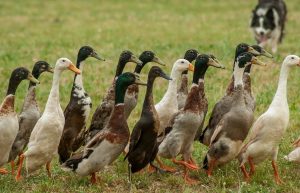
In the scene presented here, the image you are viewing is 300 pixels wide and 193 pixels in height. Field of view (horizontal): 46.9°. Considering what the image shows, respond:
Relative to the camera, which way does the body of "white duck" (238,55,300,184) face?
to the viewer's right

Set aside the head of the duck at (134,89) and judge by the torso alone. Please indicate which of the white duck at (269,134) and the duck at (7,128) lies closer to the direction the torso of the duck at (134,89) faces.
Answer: the white duck

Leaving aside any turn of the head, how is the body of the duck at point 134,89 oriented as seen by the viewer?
to the viewer's right

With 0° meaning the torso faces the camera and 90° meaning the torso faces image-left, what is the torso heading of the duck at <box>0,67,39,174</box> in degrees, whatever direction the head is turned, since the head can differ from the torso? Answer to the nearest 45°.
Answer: approximately 270°

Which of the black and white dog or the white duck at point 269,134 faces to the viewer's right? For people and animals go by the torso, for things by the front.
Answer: the white duck

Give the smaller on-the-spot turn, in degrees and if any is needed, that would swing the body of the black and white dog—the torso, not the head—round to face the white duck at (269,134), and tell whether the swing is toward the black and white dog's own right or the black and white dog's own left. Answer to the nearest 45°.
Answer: approximately 45° to the black and white dog's own left

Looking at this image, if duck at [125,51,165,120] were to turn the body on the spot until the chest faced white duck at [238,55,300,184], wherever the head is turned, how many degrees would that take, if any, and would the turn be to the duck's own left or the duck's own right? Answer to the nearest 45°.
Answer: approximately 45° to the duck's own right

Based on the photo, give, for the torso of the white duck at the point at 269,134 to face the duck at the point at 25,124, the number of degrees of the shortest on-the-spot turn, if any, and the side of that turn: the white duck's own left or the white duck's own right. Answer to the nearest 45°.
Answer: approximately 180°

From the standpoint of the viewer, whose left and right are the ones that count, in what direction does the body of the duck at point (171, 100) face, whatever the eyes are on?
facing to the right of the viewer

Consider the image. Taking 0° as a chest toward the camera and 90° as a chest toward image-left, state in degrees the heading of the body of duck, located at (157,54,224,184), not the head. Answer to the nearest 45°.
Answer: approximately 270°

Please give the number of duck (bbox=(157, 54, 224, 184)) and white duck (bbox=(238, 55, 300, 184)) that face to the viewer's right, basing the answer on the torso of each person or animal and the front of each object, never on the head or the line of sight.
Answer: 2

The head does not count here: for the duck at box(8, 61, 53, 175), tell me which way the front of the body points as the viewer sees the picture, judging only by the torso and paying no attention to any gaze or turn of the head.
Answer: to the viewer's right

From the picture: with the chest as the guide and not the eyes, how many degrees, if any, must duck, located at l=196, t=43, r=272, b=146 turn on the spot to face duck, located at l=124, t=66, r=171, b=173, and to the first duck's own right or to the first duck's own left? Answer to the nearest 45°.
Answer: approximately 135° to the first duck's own right
